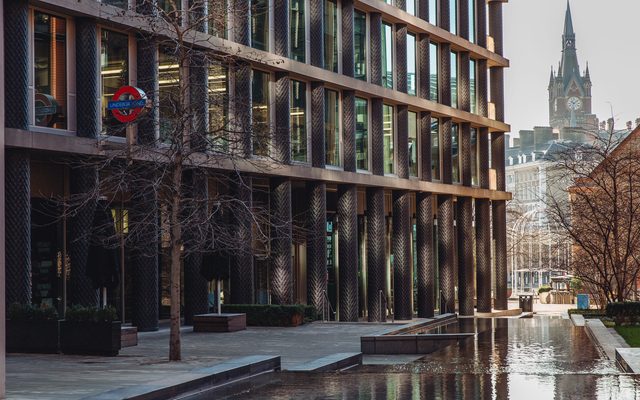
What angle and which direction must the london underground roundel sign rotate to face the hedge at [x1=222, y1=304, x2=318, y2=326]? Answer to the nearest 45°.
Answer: approximately 180°

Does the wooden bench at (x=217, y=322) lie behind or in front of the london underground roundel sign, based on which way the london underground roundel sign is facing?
behind

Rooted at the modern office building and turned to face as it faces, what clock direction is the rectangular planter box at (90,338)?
The rectangular planter box is roughly at 2 o'clock from the modern office building.

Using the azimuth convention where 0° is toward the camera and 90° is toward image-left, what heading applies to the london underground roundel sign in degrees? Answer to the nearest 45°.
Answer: approximately 45°

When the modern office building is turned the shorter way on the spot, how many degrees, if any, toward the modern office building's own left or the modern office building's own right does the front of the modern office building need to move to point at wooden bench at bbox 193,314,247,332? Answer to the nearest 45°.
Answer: approximately 45° to the modern office building's own right

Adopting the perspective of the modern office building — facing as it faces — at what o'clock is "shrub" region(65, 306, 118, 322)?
The shrub is roughly at 2 o'clock from the modern office building.

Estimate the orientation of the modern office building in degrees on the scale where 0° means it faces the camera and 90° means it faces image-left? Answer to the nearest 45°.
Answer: approximately 315°

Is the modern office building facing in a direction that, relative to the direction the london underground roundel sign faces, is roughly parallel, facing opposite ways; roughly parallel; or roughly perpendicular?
roughly perpendicular
